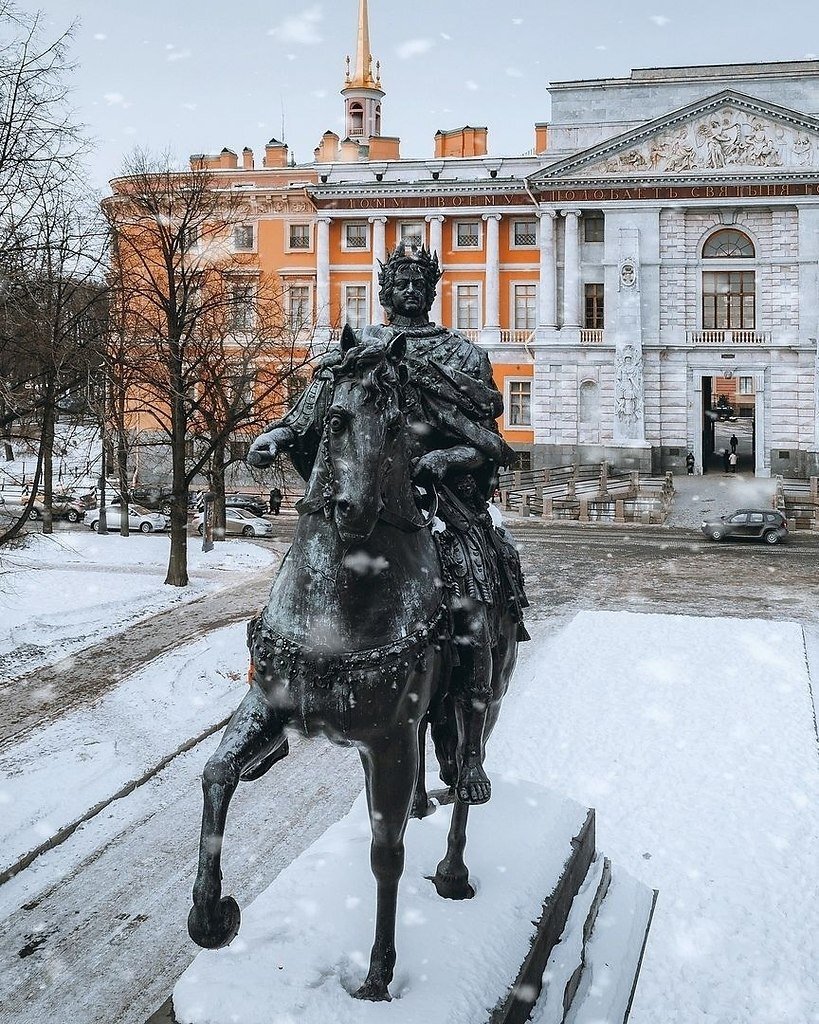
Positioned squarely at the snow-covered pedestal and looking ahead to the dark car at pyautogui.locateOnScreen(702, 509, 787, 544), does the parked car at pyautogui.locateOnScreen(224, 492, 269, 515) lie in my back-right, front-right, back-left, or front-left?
front-left

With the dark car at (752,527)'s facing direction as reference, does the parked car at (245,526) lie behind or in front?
in front

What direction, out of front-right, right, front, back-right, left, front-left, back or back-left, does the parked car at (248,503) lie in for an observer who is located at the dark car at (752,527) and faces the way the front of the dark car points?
front

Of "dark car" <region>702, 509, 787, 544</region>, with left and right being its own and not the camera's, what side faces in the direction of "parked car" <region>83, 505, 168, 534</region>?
front

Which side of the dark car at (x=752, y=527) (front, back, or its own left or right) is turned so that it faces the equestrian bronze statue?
left

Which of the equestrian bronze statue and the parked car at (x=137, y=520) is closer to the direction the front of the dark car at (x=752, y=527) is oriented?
the parked car

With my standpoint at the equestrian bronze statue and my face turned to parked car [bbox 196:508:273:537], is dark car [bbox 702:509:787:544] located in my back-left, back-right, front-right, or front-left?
front-right

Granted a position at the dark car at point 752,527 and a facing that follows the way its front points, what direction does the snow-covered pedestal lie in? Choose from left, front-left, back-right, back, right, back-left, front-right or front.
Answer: left

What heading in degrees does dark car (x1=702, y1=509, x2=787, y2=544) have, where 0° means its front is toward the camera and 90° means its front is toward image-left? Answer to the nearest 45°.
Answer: approximately 90°

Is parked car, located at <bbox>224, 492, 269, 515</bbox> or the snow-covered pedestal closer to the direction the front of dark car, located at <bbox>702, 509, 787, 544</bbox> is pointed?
the parked car

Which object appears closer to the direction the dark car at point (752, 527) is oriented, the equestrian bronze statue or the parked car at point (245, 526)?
the parked car
